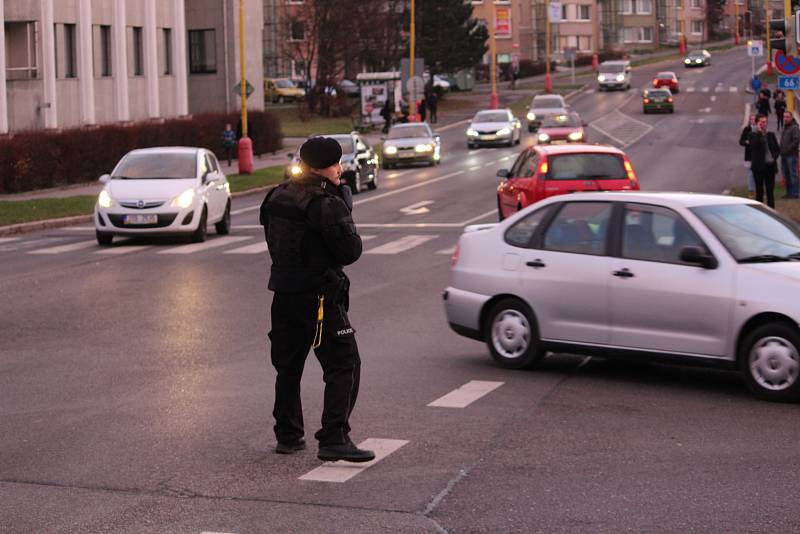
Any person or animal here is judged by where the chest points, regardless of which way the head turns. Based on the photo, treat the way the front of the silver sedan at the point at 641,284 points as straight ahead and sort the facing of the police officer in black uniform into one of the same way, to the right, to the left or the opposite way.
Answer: to the left

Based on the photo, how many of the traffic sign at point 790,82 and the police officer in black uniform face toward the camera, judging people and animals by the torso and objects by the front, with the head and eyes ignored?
1

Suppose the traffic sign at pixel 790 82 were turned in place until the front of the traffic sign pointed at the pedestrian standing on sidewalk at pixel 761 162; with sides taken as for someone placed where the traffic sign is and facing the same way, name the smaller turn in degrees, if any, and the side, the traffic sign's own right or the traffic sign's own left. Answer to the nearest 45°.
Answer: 0° — it already faces them

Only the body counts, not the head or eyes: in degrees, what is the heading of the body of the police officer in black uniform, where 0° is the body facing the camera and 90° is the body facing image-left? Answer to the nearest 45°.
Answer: approximately 225°

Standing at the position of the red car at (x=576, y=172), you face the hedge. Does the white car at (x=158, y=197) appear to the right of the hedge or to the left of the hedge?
left

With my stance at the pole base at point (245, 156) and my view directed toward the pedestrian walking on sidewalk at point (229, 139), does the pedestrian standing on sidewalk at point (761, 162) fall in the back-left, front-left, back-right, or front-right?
back-right

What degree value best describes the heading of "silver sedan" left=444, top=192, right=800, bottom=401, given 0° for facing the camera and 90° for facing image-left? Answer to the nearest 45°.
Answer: approximately 315°

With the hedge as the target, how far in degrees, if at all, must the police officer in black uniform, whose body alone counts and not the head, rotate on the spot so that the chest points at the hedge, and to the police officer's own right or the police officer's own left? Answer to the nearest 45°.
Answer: approximately 45° to the police officer's own left

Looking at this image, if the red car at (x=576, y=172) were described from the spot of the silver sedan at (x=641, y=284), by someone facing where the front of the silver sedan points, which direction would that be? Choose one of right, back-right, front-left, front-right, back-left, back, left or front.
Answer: back-left
